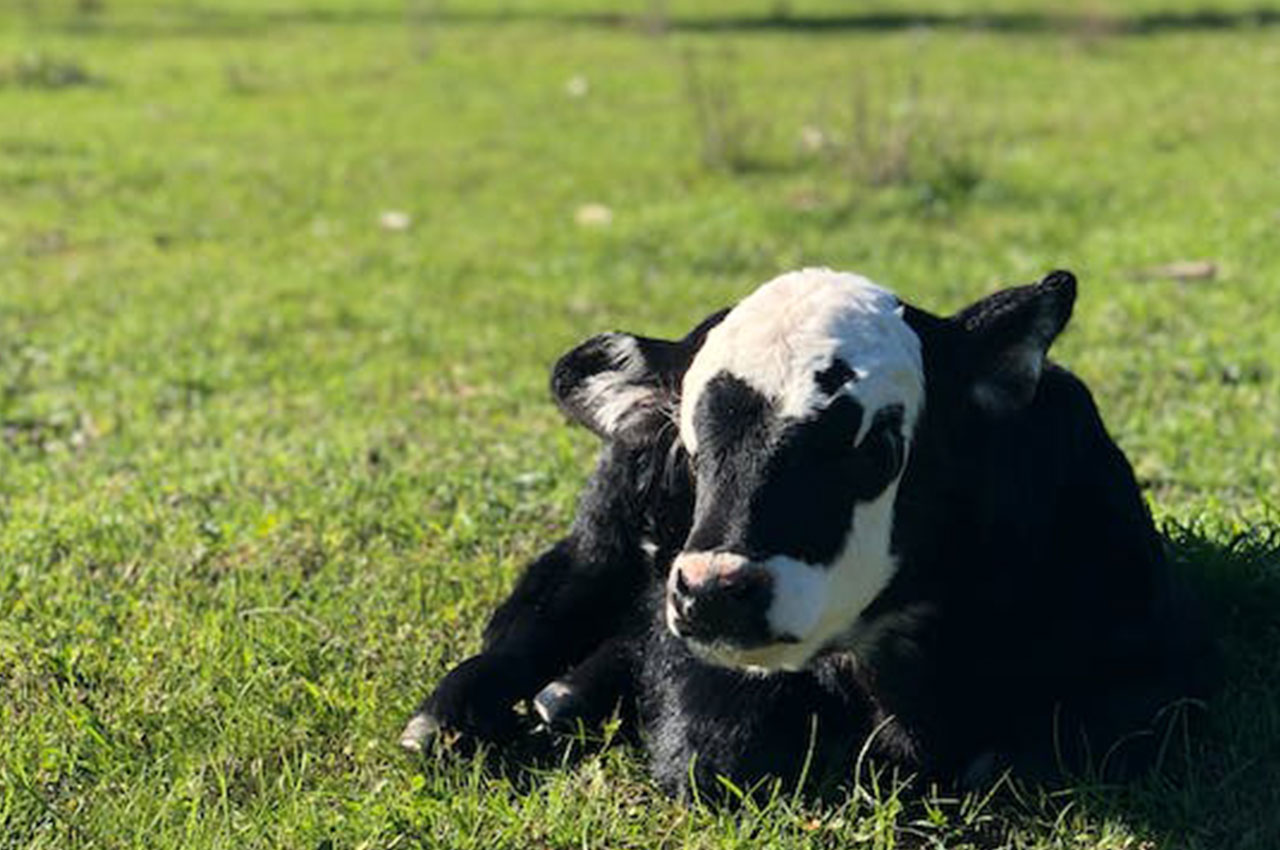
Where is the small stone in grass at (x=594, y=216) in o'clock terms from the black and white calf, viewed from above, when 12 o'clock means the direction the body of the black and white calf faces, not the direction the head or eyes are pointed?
The small stone in grass is roughly at 4 o'clock from the black and white calf.

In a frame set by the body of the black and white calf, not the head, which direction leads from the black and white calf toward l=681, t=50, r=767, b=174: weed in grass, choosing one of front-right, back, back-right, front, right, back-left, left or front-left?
back-right

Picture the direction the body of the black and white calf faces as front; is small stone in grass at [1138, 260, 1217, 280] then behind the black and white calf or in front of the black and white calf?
behind

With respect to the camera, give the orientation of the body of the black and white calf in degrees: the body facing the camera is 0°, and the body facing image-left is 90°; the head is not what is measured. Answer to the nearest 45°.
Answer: approximately 45°

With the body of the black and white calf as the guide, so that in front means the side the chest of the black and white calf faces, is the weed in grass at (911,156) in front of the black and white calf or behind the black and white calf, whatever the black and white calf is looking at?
behind

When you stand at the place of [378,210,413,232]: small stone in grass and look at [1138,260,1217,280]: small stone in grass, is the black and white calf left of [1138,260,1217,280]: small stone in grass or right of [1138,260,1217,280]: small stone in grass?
right

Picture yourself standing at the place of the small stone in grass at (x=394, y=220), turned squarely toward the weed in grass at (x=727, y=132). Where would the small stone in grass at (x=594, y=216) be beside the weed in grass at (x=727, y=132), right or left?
right
